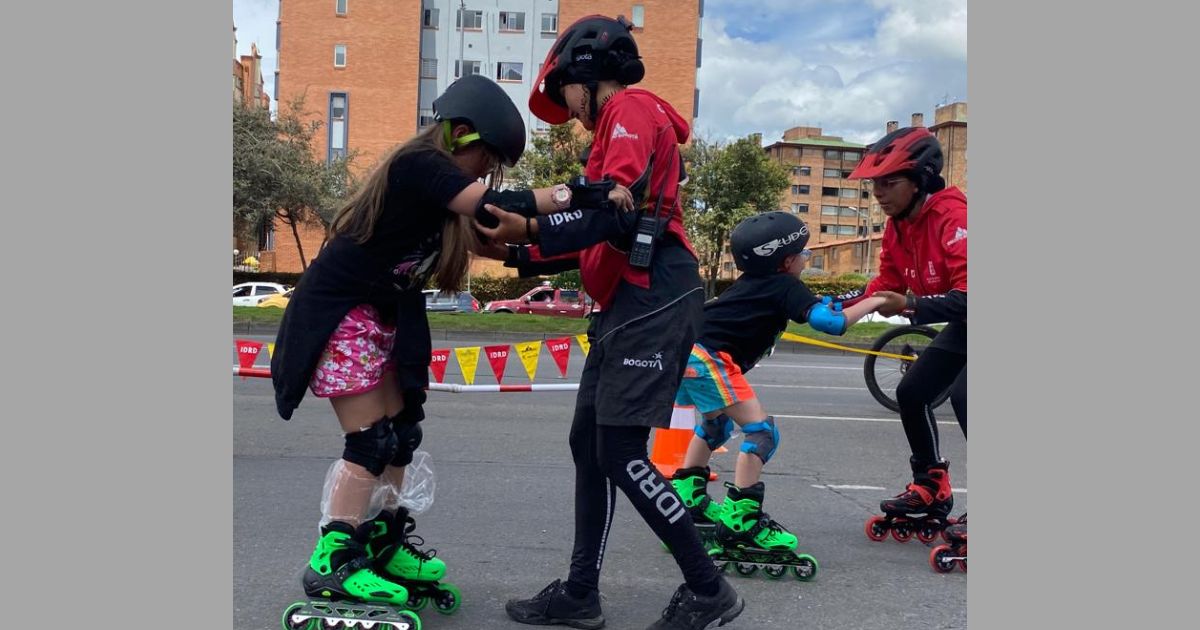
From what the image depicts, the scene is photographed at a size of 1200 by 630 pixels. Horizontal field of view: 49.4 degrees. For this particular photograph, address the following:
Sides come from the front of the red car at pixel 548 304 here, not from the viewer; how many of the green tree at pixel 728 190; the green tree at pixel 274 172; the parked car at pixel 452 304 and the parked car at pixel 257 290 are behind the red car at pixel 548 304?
1

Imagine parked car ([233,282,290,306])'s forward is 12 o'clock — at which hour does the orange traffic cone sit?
The orange traffic cone is roughly at 9 o'clock from the parked car.

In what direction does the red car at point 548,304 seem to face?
to the viewer's left

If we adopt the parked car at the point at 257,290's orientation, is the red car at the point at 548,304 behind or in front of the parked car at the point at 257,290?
behind

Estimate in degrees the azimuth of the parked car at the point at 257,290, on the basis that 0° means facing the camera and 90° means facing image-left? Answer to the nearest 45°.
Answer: approximately 90°

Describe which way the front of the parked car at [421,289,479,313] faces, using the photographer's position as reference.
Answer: facing to the left of the viewer

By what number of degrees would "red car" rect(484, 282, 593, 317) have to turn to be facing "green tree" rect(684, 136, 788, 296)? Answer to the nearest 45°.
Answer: approximately 180°

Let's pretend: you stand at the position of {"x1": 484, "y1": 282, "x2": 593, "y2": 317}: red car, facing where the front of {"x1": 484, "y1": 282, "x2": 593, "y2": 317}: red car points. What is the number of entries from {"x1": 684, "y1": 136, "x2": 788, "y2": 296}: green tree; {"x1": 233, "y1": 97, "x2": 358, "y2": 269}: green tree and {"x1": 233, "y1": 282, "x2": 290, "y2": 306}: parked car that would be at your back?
1

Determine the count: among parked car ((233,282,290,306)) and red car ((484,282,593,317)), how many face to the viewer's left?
2
